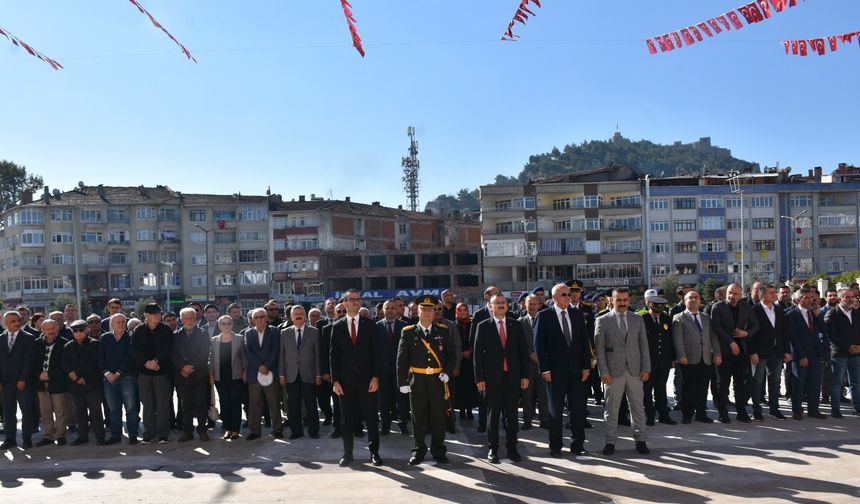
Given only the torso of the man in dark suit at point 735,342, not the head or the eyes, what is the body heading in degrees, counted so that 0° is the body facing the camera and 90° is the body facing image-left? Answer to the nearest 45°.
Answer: approximately 0°

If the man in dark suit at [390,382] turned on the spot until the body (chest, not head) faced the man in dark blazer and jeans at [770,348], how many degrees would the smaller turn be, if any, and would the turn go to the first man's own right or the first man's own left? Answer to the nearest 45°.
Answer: approximately 90° to the first man's own left

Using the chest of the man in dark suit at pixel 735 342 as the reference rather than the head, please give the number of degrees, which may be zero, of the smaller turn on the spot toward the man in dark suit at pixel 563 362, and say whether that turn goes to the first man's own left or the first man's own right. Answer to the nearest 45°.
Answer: approximately 45° to the first man's own right

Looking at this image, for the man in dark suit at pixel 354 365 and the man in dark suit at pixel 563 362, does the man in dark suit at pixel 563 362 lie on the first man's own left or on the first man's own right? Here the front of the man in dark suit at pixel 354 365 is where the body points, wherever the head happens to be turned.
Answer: on the first man's own left

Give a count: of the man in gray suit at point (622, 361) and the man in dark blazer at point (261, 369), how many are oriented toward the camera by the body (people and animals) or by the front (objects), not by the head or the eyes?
2

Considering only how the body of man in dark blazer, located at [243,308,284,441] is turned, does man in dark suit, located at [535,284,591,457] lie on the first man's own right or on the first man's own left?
on the first man's own left

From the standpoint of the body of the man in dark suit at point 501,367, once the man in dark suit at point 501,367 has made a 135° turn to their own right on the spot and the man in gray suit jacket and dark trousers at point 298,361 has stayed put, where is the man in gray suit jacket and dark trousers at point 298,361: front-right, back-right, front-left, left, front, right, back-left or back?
front

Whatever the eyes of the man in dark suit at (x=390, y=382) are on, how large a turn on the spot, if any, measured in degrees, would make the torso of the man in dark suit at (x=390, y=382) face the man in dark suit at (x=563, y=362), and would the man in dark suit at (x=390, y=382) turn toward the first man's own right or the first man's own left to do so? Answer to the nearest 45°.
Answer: approximately 45° to the first man's own left

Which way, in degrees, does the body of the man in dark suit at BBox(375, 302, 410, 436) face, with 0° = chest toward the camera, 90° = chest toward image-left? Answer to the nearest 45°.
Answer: approximately 0°
